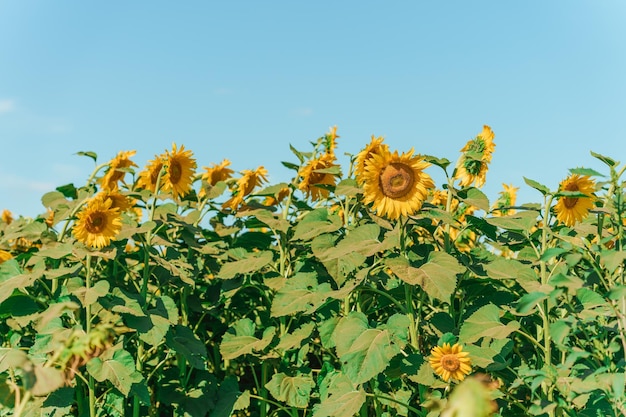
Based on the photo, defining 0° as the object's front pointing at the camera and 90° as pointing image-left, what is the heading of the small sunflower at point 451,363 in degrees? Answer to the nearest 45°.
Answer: approximately 0°
